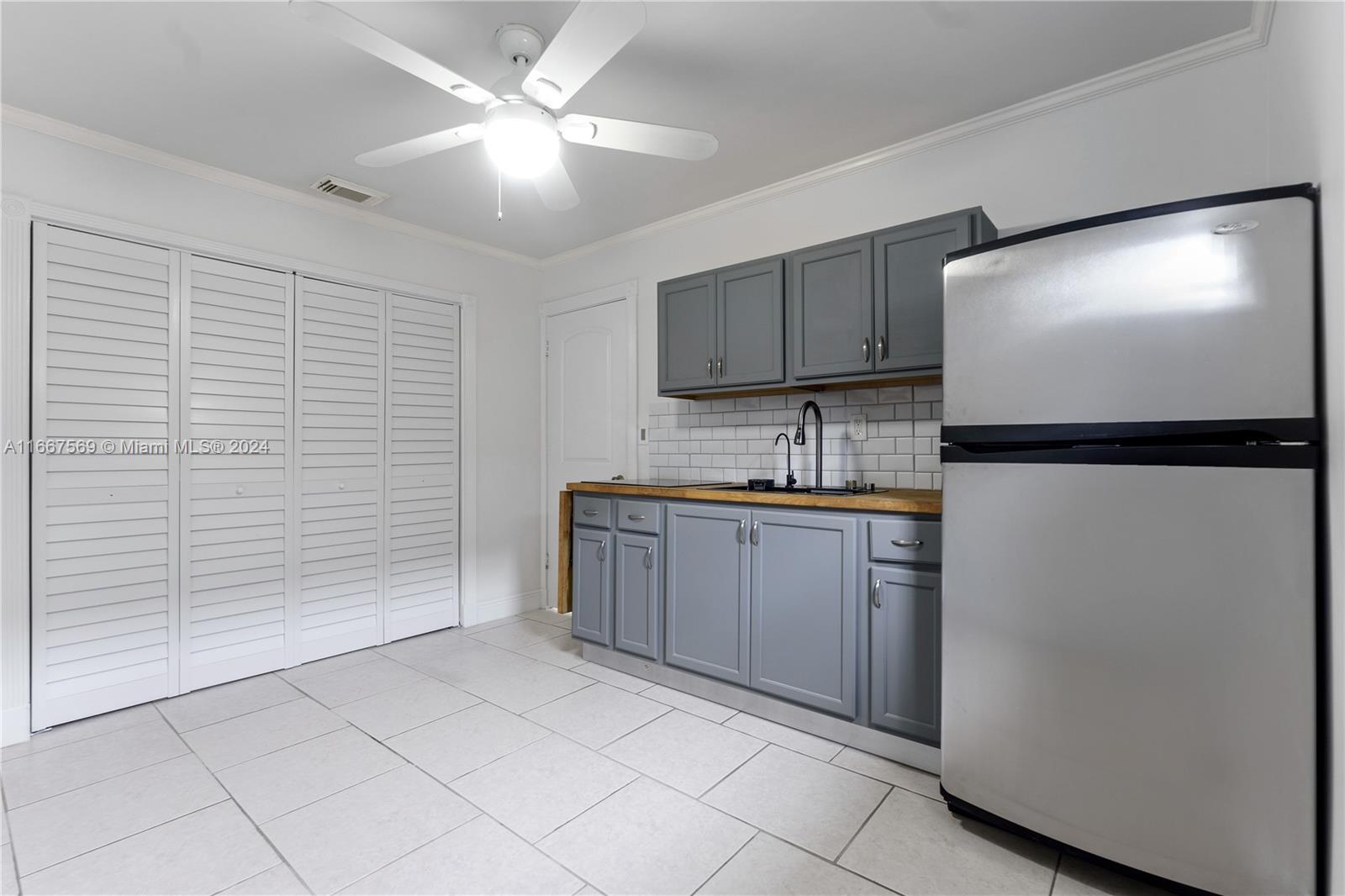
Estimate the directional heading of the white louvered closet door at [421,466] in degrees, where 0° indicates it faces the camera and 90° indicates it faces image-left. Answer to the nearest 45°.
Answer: approximately 315°

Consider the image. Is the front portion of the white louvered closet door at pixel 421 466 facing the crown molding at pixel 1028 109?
yes
